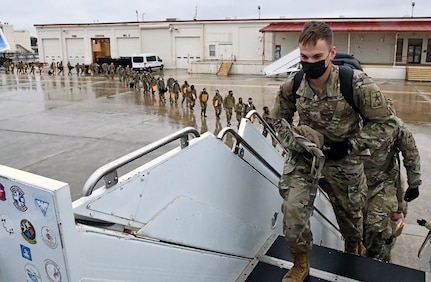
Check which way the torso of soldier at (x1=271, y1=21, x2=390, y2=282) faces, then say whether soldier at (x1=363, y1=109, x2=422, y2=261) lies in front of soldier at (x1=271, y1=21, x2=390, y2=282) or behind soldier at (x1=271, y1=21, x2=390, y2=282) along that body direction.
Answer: behind

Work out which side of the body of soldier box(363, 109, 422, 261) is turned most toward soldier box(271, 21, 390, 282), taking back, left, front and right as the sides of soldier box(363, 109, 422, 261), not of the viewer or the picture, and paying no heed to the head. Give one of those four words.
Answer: front

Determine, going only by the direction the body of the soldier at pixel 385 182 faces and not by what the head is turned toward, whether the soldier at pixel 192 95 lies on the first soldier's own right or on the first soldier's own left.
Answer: on the first soldier's own right

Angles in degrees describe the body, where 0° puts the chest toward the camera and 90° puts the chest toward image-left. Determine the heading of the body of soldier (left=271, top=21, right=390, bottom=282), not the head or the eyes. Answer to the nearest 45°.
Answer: approximately 45°

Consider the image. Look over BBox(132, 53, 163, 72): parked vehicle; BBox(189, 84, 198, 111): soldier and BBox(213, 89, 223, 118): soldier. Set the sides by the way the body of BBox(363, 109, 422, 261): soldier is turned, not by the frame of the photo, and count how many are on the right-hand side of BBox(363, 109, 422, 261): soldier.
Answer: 3
